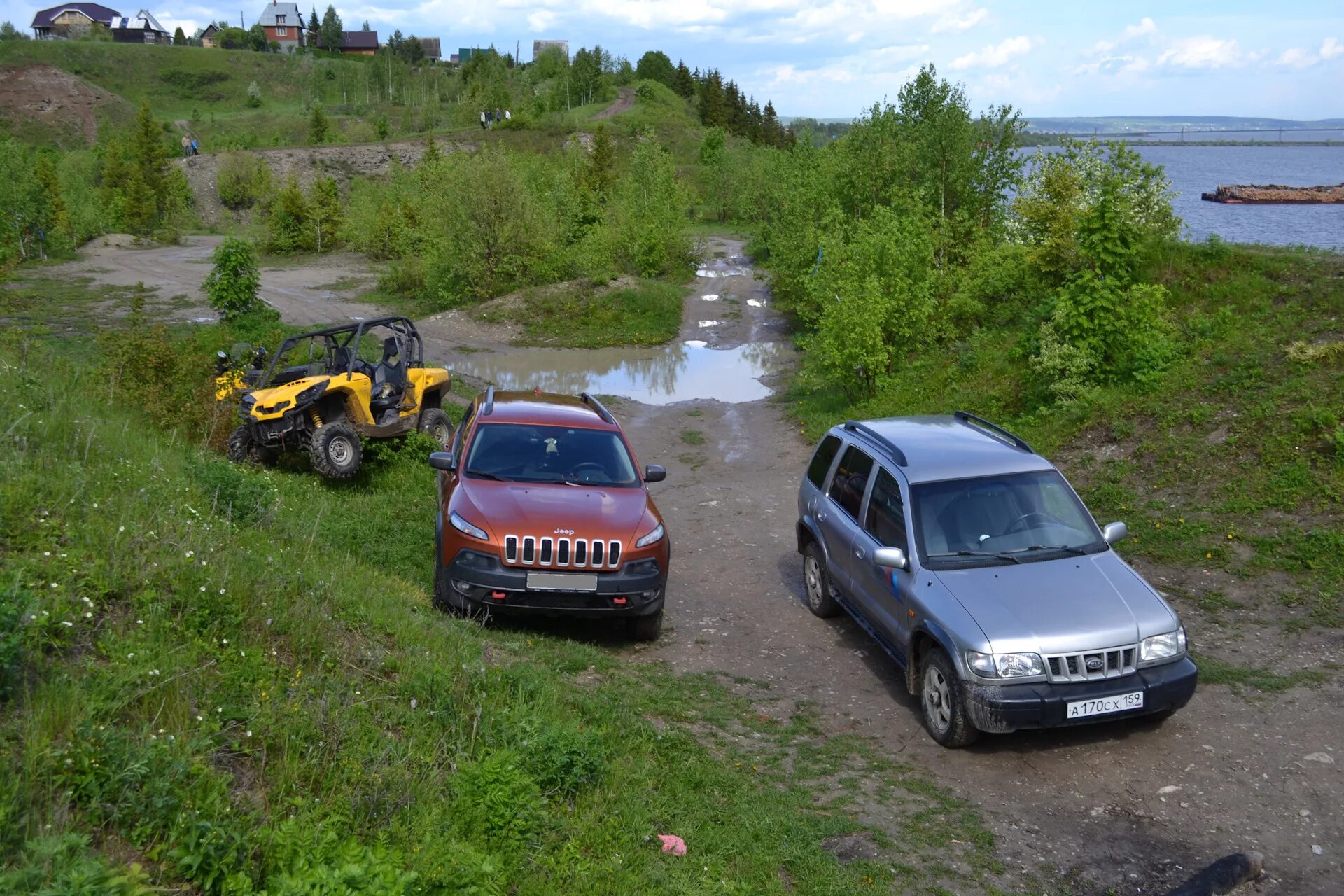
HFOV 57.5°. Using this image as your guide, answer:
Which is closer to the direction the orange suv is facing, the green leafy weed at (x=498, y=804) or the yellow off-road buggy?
the green leafy weed

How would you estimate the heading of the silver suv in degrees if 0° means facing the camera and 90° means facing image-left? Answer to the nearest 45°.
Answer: approximately 315°

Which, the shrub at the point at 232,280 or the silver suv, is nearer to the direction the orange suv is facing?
the silver suv

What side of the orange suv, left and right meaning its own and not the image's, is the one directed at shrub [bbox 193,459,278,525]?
right

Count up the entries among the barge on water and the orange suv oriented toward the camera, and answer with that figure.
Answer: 1

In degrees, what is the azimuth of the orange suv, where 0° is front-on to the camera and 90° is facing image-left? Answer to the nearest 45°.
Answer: approximately 0°

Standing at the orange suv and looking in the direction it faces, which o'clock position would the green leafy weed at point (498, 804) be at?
The green leafy weed is roughly at 12 o'clock from the orange suv.

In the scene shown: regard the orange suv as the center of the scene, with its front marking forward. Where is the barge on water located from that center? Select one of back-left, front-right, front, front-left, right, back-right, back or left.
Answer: back-left

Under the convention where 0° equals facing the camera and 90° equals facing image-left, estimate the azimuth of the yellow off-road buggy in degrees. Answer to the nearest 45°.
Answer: approximately 45°
